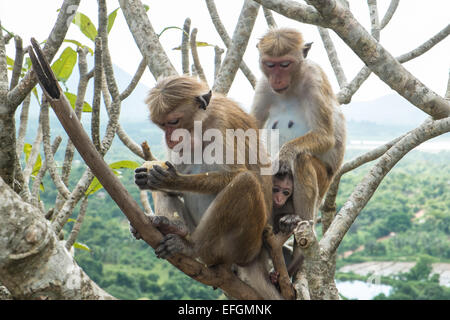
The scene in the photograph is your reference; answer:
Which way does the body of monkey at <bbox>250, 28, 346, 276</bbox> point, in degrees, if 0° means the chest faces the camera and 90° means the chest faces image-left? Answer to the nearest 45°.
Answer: approximately 45°

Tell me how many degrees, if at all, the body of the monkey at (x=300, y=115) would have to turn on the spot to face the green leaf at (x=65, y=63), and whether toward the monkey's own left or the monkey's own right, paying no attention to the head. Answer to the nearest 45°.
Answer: approximately 45° to the monkey's own right
